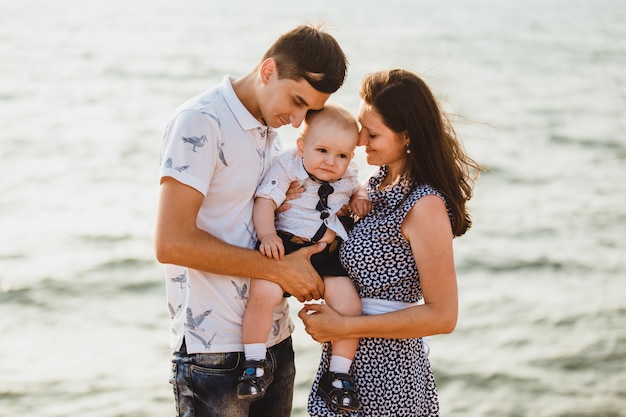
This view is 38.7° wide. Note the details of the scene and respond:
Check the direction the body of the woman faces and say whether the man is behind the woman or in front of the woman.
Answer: in front

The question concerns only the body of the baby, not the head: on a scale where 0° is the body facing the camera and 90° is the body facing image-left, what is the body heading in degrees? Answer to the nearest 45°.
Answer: approximately 0°

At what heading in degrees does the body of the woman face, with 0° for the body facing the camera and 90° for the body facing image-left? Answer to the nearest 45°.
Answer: approximately 90°
